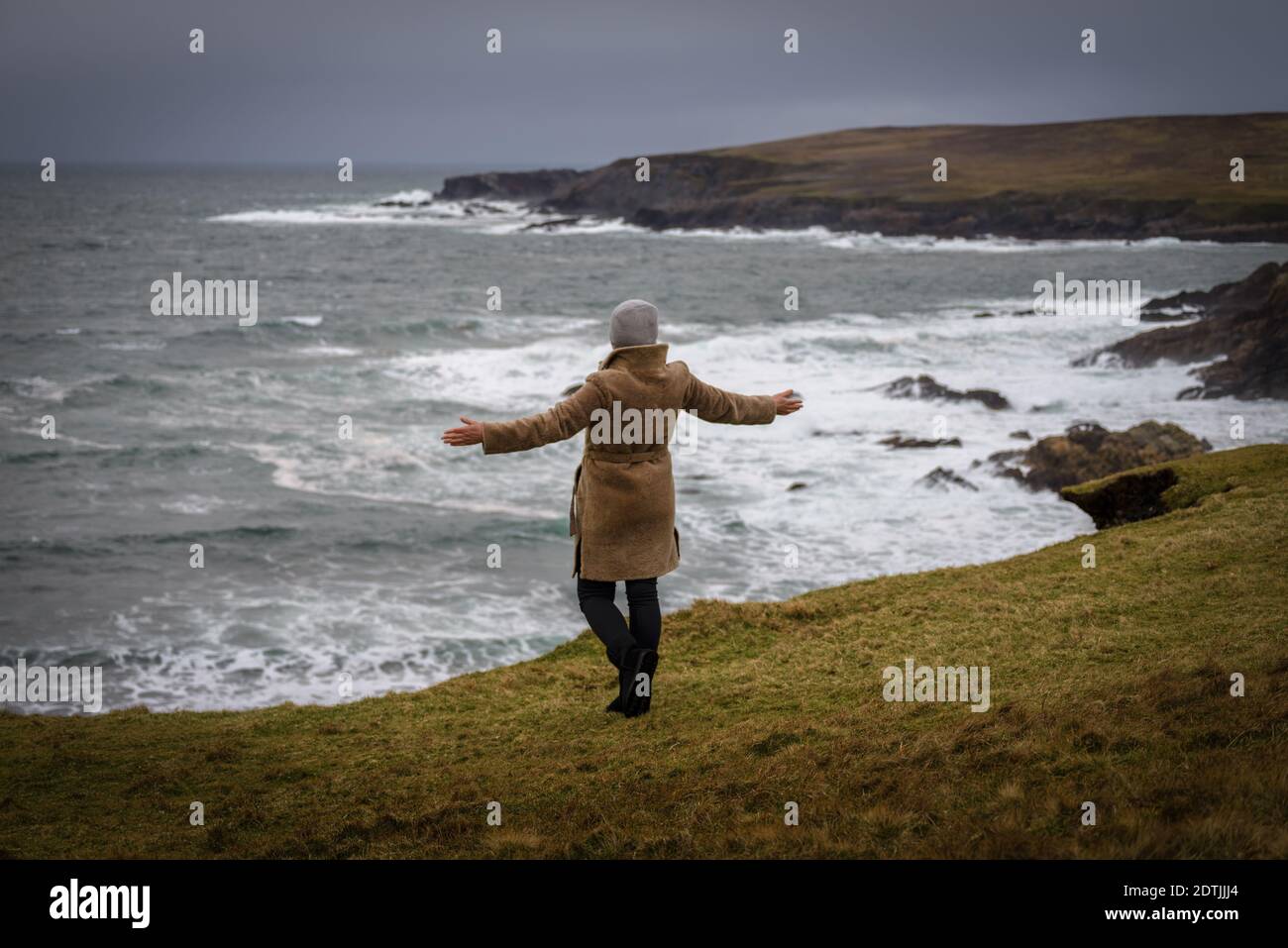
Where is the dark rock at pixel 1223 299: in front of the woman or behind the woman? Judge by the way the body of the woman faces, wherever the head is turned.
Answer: in front

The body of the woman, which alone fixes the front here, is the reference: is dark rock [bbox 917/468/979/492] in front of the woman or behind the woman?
in front

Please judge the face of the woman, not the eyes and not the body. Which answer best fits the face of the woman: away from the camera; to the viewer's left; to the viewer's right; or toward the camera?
away from the camera

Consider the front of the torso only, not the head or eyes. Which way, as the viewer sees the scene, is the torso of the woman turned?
away from the camera
